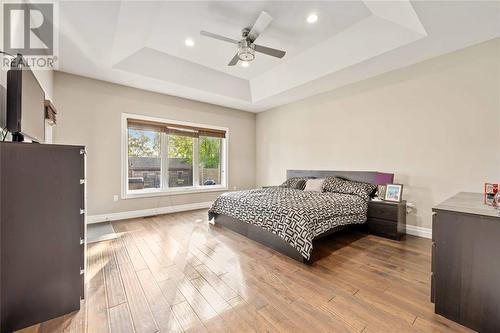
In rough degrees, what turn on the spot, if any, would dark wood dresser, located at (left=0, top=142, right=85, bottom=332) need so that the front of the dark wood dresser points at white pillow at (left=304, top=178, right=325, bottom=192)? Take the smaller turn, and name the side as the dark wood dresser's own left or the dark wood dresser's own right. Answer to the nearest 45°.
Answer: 0° — it already faces it

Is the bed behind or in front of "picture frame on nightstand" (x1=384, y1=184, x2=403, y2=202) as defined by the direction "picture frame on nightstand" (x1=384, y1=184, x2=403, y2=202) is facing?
in front

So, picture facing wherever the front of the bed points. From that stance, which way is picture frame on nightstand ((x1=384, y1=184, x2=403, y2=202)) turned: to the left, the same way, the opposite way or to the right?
the same way

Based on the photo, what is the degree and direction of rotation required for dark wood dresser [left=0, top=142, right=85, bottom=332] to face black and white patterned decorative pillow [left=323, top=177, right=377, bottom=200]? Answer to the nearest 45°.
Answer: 0° — it already faces it

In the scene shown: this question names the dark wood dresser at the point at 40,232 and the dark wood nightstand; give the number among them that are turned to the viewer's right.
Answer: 1

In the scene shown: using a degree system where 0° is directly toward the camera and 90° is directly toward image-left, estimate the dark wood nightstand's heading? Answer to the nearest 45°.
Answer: approximately 45°

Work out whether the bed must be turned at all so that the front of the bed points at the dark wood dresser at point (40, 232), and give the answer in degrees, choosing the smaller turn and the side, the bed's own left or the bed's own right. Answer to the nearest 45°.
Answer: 0° — it already faces it

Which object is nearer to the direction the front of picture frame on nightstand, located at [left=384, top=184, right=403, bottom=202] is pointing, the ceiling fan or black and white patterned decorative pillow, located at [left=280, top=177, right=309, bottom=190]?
the ceiling fan

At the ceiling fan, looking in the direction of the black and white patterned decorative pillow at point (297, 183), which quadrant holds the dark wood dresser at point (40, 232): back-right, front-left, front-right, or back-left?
back-left

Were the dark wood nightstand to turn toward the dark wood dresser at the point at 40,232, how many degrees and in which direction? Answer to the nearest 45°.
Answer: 0° — it already faces it

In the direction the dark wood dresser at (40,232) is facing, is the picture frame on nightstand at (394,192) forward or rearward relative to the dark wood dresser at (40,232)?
forward

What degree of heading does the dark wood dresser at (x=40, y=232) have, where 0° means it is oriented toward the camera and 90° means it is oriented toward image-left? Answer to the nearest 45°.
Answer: approximately 270°

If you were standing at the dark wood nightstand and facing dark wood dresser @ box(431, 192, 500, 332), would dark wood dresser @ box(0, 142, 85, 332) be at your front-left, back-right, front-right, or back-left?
front-right

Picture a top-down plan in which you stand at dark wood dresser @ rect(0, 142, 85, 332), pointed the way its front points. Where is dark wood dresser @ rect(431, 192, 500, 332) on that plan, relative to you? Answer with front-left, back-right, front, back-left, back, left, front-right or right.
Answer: front-right
